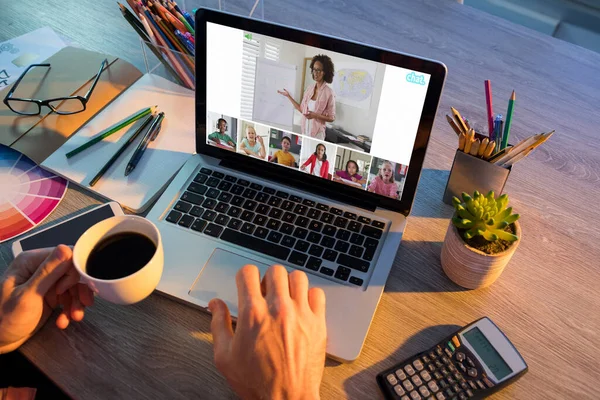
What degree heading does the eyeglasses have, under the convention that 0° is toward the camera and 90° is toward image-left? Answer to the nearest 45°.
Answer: approximately 0°

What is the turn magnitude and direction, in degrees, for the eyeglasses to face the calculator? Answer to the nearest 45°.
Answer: approximately 45° to its left

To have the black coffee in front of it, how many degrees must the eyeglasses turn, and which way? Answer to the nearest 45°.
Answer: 0° — it already faces it
